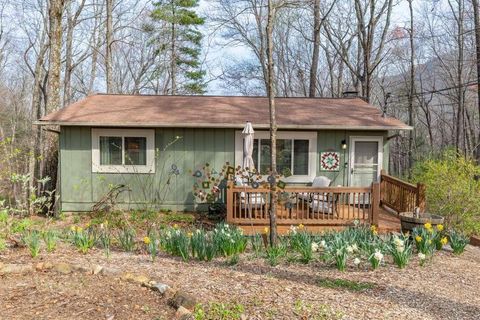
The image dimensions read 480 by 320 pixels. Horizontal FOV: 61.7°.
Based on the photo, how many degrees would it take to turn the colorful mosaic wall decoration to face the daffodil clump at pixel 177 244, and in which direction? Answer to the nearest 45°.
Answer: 0° — it already faces it

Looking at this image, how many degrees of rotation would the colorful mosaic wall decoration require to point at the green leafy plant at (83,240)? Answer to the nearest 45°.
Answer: approximately 45° to its right

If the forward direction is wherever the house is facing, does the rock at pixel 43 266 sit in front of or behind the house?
in front

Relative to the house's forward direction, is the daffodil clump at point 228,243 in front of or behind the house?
in front

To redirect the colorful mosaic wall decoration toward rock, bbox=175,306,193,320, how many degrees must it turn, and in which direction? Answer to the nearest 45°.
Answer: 0° — it already faces it

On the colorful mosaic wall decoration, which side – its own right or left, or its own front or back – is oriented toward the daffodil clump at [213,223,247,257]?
front

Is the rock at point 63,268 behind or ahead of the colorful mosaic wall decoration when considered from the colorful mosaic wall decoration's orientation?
ahead

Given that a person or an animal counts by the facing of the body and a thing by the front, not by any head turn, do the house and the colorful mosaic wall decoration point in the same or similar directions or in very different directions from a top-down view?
same or similar directions

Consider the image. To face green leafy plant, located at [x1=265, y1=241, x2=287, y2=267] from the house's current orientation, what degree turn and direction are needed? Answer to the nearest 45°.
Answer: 0° — it already faces it

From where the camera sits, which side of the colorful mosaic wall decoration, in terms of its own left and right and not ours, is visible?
front

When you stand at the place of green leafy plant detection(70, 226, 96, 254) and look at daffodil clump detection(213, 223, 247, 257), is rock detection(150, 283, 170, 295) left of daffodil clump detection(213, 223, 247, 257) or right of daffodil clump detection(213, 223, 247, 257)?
right

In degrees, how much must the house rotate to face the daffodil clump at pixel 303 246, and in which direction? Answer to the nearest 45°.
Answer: approximately 45° to its left

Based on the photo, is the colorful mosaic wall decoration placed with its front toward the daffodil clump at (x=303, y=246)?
yes

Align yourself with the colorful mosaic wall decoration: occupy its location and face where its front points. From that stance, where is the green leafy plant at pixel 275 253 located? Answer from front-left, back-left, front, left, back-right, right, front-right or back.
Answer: front

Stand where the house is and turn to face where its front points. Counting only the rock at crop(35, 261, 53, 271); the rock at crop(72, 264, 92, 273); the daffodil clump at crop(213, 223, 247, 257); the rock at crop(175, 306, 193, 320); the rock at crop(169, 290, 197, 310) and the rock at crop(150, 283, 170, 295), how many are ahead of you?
6
